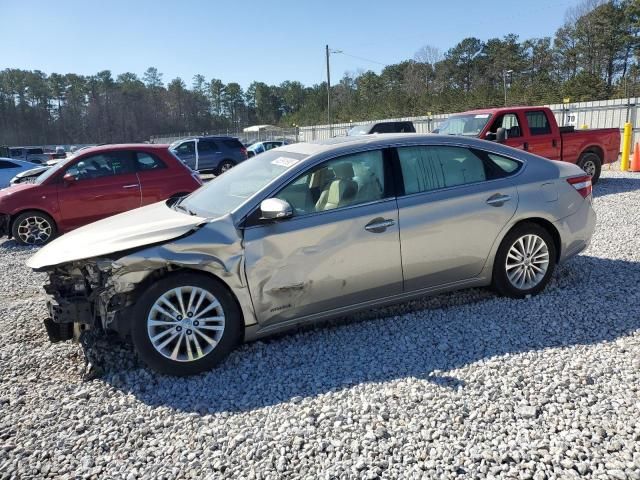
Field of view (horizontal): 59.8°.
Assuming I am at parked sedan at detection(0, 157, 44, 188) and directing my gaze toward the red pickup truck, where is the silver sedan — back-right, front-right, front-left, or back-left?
front-right

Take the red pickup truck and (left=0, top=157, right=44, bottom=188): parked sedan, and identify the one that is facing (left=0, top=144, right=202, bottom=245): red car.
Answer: the red pickup truck

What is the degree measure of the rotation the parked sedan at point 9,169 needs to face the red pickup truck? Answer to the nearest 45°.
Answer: approximately 135° to its left

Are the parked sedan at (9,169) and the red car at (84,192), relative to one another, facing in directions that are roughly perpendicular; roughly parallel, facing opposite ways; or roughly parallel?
roughly parallel

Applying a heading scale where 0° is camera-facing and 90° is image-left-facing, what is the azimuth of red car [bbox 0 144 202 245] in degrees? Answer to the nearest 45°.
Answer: approximately 90°

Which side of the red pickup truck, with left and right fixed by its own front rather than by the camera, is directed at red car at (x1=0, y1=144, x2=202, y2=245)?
front

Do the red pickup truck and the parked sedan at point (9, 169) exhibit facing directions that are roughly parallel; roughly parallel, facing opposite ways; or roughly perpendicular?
roughly parallel

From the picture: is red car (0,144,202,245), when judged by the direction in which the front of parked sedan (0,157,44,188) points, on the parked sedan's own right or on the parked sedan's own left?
on the parked sedan's own left

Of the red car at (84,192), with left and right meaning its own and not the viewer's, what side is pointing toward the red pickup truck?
back

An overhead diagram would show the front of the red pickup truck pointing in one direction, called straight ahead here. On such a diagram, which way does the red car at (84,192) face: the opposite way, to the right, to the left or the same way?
the same way

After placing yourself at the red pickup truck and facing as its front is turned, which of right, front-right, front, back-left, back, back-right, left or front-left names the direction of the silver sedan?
front-left

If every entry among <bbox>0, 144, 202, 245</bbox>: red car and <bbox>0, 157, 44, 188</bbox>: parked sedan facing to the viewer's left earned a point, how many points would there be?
2

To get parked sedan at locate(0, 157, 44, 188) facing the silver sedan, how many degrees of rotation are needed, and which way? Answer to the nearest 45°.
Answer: approximately 90° to its left

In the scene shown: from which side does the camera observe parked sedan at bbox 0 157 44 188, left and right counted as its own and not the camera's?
left
